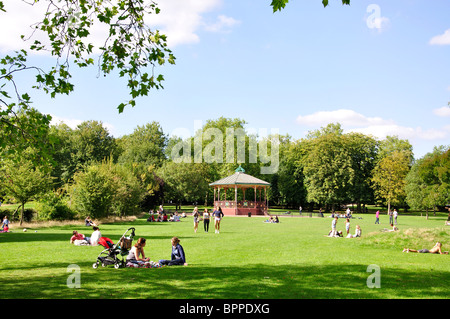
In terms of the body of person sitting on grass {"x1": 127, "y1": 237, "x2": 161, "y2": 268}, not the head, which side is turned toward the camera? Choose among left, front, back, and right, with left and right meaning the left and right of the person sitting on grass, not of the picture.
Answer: right

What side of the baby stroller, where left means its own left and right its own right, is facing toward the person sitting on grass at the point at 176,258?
back

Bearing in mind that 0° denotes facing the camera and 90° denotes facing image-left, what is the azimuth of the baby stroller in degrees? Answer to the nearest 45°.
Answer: approximately 90°

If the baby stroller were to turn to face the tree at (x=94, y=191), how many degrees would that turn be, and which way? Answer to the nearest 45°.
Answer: approximately 90° to its right

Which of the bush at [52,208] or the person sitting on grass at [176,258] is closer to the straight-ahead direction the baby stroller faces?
the bush

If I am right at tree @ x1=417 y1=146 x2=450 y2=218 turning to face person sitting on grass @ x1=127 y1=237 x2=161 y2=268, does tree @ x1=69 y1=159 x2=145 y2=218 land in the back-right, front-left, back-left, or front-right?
front-right

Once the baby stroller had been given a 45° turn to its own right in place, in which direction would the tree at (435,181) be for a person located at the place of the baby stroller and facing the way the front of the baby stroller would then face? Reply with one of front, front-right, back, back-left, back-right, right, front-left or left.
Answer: right
